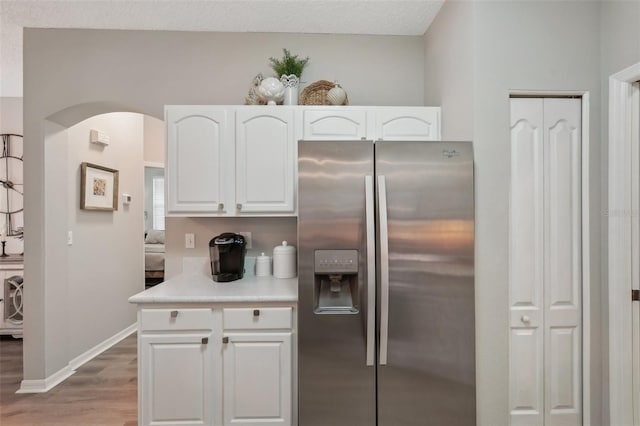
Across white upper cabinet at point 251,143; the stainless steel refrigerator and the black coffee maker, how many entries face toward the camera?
3

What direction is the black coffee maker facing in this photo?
toward the camera

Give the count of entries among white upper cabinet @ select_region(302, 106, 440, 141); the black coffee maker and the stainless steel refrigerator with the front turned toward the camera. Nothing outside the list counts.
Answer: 3

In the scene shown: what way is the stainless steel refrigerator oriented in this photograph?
toward the camera

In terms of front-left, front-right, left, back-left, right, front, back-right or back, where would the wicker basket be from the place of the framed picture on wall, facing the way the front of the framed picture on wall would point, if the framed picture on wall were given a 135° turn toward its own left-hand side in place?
back-right

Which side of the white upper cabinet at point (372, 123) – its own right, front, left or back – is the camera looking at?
front

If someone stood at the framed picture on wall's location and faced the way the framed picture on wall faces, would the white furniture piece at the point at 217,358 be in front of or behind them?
in front
